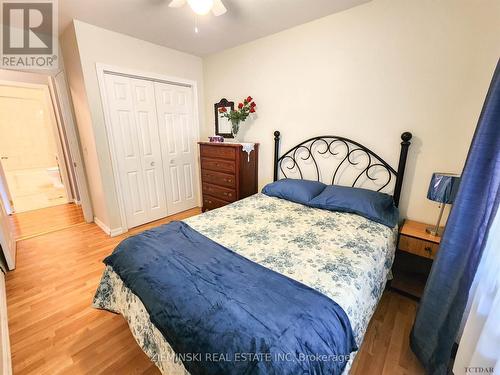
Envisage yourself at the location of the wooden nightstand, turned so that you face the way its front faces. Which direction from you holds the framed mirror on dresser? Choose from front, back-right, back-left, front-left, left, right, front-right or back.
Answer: right

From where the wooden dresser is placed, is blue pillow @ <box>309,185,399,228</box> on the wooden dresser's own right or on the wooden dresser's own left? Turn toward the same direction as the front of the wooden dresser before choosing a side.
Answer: on the wooden dresser's own left

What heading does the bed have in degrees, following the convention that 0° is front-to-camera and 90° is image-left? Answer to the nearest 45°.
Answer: approximately 45°

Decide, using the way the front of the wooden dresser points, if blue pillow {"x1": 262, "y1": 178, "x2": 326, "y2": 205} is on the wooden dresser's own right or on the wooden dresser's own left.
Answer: on the wooden dresser's own left

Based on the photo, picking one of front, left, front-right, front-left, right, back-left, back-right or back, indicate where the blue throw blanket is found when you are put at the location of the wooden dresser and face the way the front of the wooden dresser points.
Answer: front-left

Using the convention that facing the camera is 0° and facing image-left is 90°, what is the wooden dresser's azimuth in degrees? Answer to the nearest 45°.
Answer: approximately 45°

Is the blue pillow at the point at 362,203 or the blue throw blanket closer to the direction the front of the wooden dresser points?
the blue throw blanket
